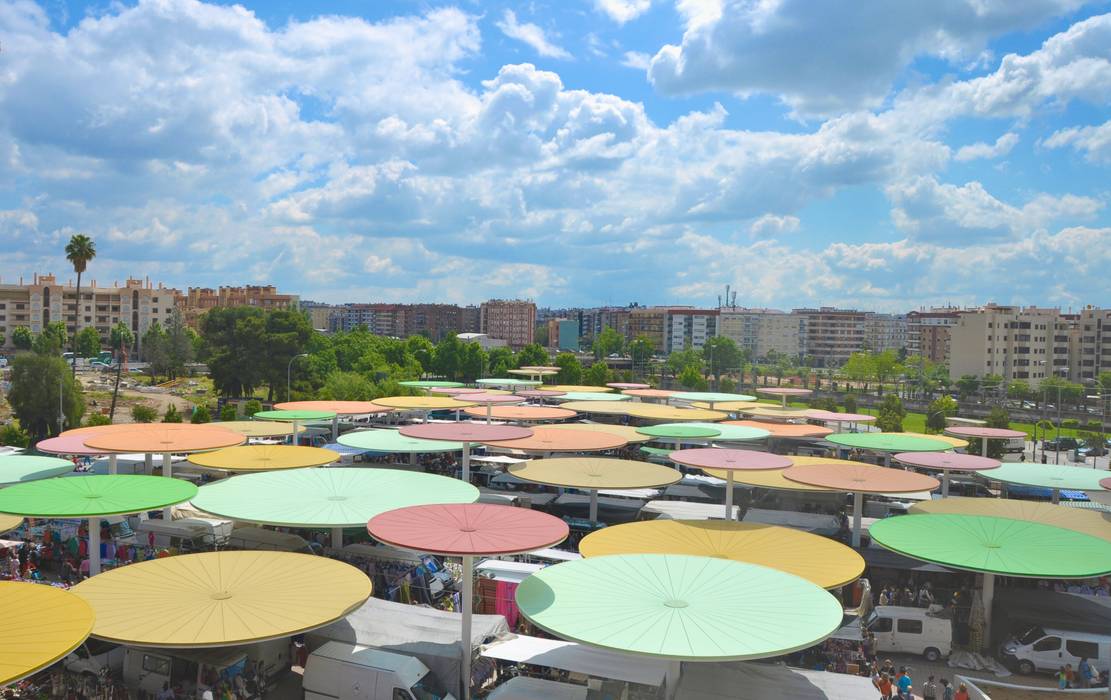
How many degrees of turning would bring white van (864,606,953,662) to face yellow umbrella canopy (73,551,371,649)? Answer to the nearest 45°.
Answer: approximately 45° to its left

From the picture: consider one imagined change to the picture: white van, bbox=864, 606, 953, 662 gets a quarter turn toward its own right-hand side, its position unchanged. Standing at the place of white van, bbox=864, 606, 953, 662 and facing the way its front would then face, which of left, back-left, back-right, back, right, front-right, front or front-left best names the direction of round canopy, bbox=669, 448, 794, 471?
front-left

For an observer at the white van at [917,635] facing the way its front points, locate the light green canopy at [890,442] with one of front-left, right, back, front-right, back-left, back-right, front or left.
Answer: right

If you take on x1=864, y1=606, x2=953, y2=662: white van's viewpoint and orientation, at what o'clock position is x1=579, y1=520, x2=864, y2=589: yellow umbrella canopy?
The yellow umbrella canopy is roughly at 11 o'clock from the white van.

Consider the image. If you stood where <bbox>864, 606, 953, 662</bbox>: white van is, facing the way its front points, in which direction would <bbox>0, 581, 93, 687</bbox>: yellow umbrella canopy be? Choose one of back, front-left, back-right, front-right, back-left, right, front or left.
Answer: front-left

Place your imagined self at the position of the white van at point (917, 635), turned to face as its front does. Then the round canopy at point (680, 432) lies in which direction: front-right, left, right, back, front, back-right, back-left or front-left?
front-right

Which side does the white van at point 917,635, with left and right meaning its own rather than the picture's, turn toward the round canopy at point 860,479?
right

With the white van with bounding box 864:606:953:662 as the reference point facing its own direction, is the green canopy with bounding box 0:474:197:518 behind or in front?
in front

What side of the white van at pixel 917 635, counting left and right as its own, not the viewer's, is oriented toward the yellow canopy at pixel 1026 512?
right

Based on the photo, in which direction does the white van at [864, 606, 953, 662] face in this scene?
to the viewer's left

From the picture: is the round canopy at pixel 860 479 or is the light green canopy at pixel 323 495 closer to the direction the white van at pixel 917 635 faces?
the light green canopy

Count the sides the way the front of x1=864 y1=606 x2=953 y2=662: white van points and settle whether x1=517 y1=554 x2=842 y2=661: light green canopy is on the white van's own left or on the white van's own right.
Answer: on the white van's own left

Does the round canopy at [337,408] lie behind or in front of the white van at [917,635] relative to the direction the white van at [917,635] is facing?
in front
